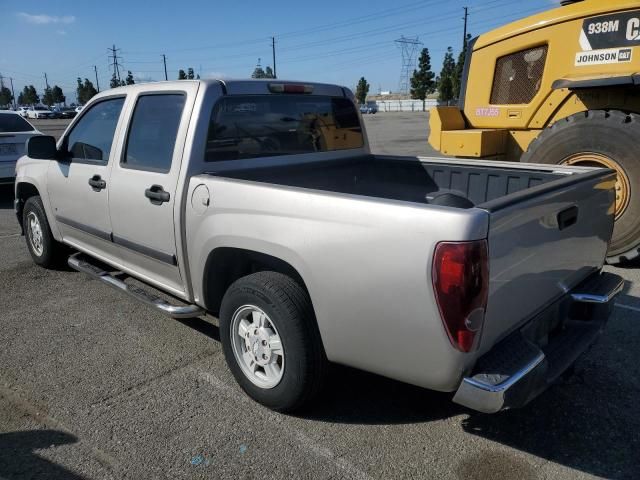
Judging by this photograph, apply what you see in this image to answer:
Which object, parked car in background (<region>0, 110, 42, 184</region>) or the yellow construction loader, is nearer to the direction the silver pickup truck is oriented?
the parked car in background

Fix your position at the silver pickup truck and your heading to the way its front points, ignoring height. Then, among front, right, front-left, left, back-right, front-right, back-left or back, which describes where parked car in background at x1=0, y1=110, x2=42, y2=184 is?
front

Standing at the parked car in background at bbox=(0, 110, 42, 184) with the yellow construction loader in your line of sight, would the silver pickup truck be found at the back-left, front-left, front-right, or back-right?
front-right

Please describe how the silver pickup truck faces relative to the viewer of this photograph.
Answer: facing away from the viewer and to the left of the viewer

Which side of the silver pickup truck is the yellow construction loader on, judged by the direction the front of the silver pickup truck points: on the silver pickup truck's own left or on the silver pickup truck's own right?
on the silver pickup truck's own right
